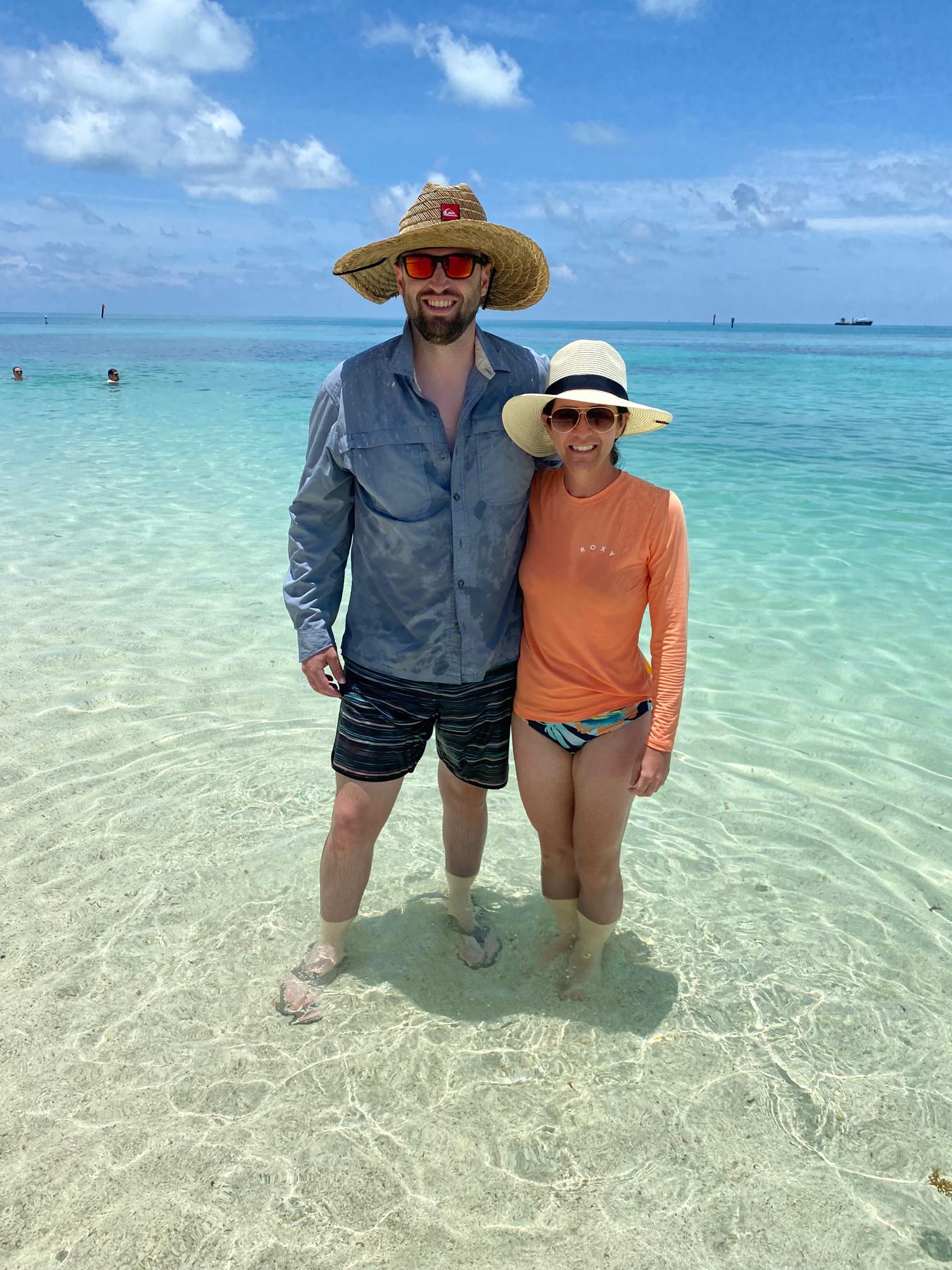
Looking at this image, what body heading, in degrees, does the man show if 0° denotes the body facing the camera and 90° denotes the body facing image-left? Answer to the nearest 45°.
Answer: approximately 0°

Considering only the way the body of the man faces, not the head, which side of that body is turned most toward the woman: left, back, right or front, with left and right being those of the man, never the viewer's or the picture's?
left
